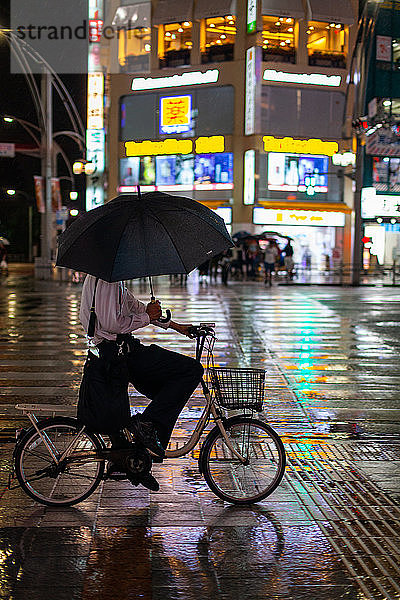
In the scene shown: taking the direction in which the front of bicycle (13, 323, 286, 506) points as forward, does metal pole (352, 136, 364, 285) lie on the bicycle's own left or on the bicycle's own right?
on the bicycle's own left

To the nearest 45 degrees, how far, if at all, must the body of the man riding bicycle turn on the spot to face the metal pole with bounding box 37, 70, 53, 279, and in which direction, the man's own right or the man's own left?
approximately 90° to the man's own left

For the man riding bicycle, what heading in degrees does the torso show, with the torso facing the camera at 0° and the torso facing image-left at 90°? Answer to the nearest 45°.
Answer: approximately 270°

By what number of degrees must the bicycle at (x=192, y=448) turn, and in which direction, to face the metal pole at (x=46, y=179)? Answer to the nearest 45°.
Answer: approximately 90° to its left

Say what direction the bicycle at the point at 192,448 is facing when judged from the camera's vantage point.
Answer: facing to the right of the viewer

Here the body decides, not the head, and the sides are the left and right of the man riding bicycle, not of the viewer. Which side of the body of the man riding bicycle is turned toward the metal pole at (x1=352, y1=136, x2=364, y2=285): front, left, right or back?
left
